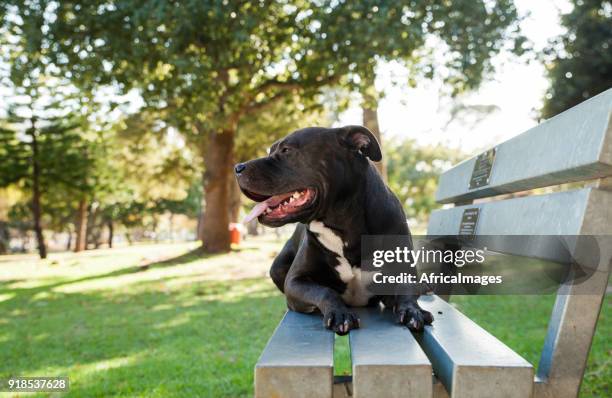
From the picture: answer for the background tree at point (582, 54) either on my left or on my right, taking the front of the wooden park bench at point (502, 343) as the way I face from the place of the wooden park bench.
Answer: on my right

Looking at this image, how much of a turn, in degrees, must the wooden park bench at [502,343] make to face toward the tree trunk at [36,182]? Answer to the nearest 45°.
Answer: approximately 45° to its right

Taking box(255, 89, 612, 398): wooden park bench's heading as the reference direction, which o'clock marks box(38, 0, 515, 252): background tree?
The background tree is roughly at 2 o'clock from the wooden park bench.

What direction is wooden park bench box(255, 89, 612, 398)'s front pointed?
to the viewer's left

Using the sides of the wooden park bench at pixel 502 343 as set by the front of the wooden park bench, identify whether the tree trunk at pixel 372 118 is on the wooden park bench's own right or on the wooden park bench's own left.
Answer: on the wooden park bench's own right
